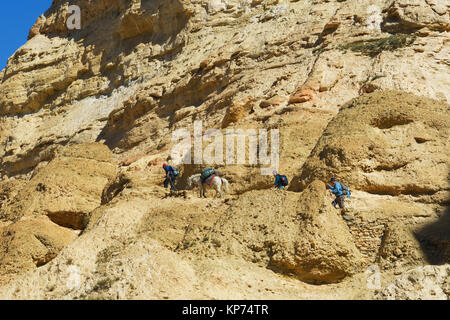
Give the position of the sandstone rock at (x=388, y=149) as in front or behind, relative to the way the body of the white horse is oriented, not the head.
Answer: behind

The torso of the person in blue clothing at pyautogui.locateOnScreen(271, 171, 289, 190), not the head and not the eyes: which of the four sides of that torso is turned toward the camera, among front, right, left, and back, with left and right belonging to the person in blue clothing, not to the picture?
left

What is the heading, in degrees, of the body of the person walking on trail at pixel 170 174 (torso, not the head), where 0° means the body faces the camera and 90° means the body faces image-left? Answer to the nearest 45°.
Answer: approximately 90°

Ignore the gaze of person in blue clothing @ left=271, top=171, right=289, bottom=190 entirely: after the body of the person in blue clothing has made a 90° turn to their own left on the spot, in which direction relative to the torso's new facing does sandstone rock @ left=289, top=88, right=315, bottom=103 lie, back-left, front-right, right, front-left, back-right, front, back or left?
back

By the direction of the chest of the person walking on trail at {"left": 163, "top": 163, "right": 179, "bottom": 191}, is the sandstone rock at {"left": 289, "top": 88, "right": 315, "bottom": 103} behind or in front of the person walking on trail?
behind

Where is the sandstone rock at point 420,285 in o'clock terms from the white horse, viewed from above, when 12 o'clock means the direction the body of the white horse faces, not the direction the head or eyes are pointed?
The sandstone rock is roughly at 8 o'clock from the white horse.

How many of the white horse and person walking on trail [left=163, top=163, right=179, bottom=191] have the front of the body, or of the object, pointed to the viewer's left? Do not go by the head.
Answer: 2

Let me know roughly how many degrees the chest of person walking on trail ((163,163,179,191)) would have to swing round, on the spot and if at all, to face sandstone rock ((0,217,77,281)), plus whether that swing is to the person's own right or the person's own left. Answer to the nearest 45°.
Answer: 0° — they already face it

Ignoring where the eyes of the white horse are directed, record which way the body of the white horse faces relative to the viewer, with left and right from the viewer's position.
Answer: facing to the left of the viewer
